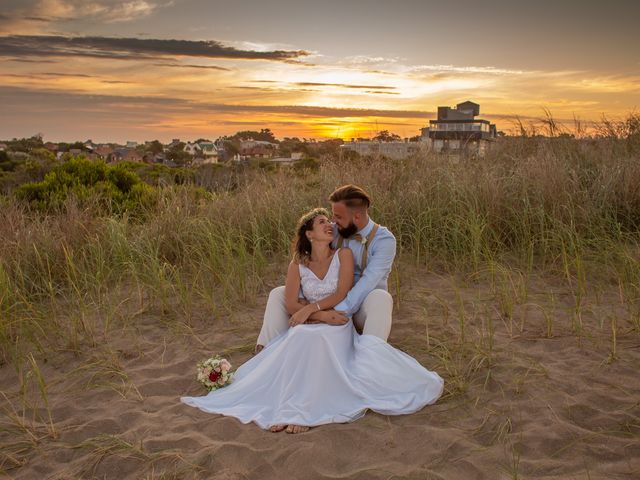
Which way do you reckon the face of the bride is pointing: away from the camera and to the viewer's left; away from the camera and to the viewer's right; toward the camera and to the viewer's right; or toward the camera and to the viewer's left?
toward the camera and to the viewer's right

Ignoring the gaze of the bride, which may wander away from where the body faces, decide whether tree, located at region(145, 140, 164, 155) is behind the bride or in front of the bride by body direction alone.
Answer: behind

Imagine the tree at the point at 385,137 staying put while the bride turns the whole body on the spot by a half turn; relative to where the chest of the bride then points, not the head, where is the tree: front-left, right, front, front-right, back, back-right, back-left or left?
front

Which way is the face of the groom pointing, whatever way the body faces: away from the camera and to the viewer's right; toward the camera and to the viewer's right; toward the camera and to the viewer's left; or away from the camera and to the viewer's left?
toward the camera and to the viewer's left

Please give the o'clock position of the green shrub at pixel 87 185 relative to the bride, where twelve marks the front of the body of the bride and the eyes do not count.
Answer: The green shrub is roughly at 5 o'clock from the bride.

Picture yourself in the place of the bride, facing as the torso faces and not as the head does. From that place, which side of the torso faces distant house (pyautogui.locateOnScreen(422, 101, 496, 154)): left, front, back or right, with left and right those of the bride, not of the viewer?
back

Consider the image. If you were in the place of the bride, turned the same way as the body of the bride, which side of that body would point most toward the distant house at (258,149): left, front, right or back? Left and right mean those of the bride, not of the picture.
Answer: back

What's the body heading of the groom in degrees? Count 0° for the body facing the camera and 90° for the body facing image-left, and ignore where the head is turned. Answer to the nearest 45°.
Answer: approximately 45°

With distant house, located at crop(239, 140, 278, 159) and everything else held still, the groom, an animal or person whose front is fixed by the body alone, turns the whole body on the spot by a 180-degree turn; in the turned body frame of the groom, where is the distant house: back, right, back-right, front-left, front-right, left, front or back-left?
front-left

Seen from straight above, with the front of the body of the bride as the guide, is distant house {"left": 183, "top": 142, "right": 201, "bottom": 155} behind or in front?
behind

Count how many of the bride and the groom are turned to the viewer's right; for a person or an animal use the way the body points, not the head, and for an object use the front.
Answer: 0
